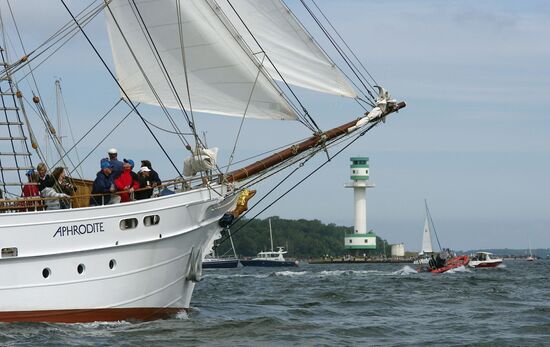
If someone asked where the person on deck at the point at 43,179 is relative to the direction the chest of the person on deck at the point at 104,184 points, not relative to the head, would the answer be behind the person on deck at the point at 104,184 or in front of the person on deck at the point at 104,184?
behind

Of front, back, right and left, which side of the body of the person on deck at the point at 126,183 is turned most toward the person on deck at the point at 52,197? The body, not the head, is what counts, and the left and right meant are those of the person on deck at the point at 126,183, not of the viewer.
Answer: right

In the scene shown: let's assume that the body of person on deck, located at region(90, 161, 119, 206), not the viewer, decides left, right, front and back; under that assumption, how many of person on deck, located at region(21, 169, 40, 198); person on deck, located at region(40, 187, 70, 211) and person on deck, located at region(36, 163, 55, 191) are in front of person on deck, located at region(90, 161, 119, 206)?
0

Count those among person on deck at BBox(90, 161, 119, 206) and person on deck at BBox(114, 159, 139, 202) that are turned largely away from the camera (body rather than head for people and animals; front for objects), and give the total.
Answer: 0

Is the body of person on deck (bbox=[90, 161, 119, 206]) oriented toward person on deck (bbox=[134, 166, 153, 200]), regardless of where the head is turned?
no

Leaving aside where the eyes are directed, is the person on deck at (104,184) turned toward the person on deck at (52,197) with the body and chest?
no

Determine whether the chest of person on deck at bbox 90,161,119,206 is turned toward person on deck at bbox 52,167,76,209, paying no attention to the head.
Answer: no

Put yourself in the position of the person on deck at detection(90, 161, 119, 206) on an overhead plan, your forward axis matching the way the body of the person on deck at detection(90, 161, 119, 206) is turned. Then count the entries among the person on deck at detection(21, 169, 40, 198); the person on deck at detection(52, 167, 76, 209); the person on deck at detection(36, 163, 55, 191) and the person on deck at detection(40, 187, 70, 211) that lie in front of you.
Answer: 0

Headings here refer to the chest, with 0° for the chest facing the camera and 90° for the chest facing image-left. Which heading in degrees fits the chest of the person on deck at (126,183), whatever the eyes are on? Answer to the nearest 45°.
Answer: approximately 0°

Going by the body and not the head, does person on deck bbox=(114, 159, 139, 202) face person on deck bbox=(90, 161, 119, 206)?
no

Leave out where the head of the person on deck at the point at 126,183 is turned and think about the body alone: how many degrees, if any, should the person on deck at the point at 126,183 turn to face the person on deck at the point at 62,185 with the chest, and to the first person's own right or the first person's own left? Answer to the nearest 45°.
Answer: approximately 90° to the first person's own right

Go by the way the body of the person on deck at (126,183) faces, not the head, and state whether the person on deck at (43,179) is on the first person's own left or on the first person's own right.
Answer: on the first person's own right

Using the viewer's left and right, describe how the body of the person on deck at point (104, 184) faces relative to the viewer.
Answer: facing the viewer and to the right of the viewer
